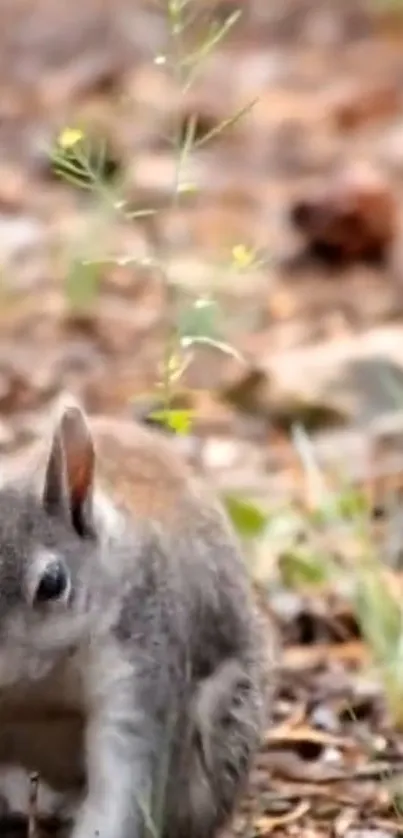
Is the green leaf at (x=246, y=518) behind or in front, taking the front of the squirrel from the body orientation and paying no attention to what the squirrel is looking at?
behind

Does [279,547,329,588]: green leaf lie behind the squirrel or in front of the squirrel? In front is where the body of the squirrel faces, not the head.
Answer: behind

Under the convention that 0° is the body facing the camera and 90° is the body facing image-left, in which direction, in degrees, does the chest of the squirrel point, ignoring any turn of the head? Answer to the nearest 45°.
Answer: approximately 45°
